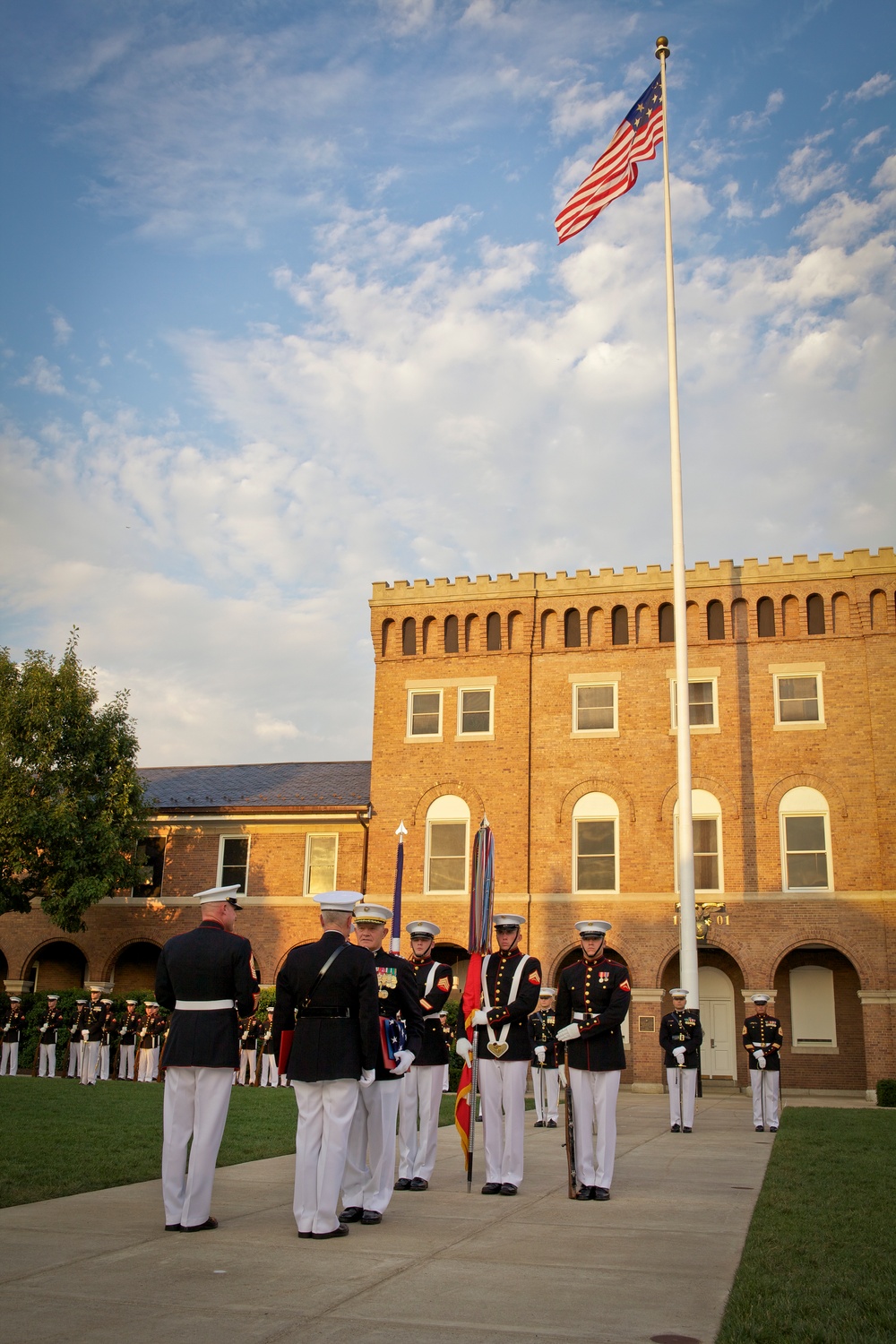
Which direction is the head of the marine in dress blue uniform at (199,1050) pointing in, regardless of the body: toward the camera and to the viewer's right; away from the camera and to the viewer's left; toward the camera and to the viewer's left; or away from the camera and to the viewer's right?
away from the camera and to the viewer's right

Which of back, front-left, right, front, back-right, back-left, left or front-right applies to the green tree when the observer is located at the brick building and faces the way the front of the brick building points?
right

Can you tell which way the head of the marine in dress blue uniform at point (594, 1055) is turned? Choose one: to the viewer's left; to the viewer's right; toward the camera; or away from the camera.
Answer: toward the camera

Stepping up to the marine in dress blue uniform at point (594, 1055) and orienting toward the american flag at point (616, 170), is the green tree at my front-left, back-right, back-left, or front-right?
front-left

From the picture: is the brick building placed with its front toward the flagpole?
yes

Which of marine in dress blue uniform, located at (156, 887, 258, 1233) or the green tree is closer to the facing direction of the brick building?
the marine in dress blue uniform

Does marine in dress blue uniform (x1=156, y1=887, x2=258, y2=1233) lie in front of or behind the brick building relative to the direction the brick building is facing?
in front

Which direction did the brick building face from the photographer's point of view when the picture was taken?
facing the viewer

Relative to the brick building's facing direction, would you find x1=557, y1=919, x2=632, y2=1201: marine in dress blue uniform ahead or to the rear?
ahead

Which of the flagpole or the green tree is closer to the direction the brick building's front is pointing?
the flagpole
